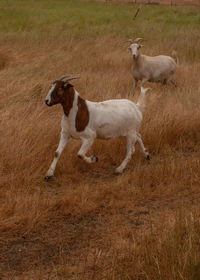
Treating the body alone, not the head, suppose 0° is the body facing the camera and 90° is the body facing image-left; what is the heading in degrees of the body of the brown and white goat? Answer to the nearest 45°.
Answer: approximately 90°

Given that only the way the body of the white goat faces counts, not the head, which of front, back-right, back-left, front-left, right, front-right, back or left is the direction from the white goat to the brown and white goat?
left

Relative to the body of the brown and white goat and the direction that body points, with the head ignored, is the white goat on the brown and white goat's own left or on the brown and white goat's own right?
on the brown and white goat's own right

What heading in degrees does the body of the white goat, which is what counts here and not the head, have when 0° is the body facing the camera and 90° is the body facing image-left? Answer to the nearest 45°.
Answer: approximately 90°
